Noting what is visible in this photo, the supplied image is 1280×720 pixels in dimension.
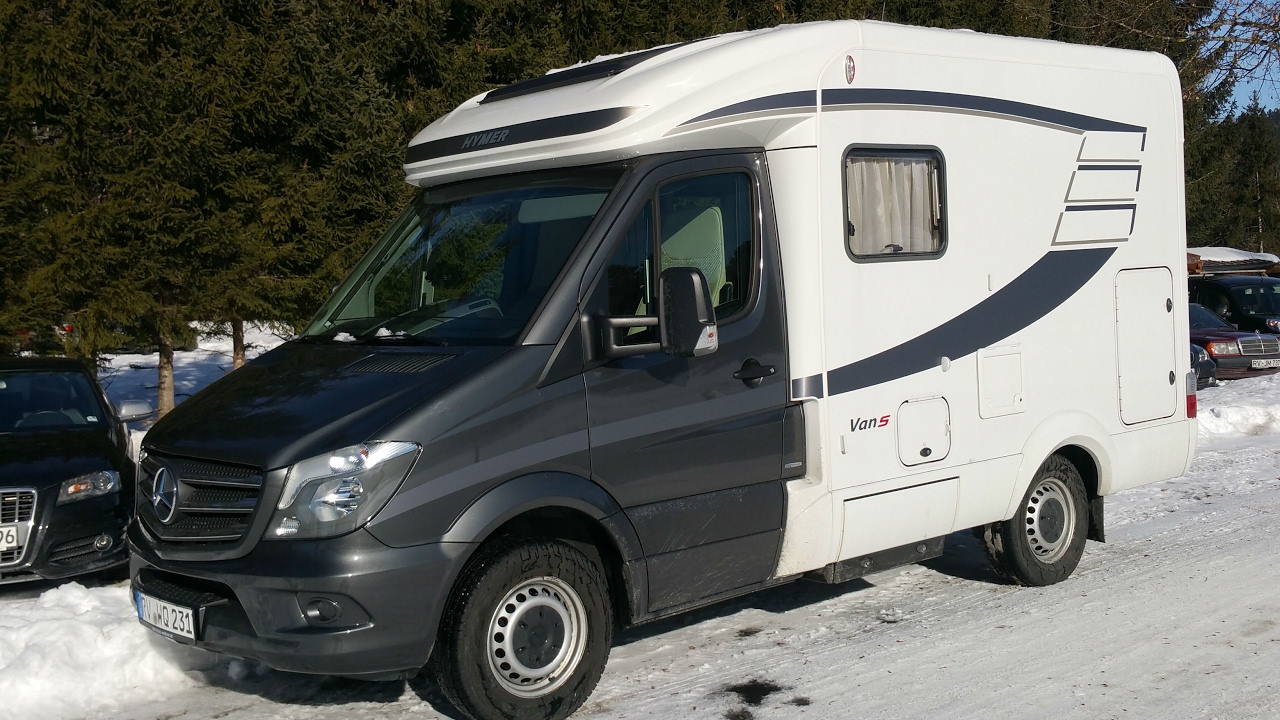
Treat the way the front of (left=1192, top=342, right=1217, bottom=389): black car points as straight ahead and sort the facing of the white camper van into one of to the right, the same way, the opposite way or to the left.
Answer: to the right

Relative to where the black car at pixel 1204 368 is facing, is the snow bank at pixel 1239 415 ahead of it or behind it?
ahead

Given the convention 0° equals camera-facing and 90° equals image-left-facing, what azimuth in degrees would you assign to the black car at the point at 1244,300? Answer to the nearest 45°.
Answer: approximately 315°

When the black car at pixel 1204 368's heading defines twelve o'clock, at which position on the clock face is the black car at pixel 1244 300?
the black car at pixel 1244 300 is roughly at 8 o'clock from the black car at pixel 1204 368.

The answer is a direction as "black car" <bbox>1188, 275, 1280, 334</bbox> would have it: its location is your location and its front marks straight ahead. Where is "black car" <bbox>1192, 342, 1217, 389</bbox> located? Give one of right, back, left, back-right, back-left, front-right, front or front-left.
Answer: front-right

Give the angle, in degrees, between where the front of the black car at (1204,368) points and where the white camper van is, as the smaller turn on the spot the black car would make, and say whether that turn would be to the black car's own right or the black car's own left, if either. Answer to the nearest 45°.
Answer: approximately 45° to the black car's own right

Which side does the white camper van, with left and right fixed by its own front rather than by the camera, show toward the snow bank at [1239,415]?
back

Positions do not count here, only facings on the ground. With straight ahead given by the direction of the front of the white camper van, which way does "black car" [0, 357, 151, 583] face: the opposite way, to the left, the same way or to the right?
to the left

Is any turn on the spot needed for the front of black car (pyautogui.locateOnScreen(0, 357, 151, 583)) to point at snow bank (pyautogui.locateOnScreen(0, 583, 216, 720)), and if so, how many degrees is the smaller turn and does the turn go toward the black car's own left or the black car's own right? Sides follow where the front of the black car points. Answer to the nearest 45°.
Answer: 0° — it already faces it

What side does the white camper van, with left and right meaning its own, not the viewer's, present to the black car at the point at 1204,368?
back
